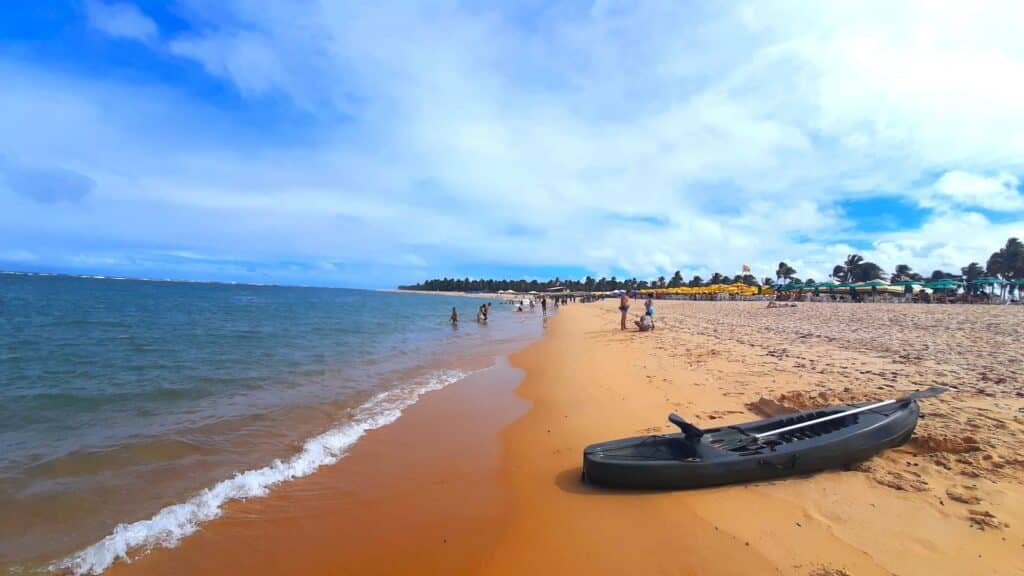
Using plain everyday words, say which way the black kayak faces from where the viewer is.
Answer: facing away from the viewer and to the right of the viewer

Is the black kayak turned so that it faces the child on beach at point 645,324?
no
